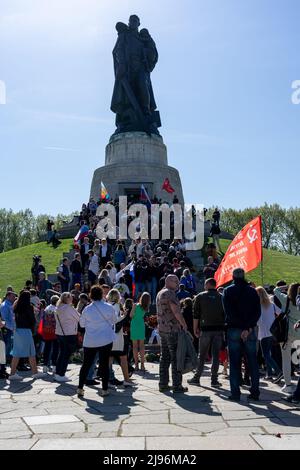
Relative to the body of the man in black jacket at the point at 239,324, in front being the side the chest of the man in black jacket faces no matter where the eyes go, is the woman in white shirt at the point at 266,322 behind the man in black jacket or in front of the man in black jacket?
in front

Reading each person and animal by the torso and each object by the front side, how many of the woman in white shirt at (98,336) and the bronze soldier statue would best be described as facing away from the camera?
1

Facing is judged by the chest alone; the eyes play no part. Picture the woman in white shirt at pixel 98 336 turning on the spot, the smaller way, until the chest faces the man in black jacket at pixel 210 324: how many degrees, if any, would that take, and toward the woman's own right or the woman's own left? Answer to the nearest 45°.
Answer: approximately 90° to the woman's own right

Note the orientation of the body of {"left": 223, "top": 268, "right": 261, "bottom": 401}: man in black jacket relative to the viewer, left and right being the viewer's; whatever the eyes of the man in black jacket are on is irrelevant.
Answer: facing away from the viewer

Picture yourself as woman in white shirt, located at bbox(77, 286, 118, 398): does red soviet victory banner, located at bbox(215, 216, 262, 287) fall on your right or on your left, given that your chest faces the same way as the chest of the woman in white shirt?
on your right

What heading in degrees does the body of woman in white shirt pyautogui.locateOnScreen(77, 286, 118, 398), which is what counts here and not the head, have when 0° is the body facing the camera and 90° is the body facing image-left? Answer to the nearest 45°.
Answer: approximately 180°

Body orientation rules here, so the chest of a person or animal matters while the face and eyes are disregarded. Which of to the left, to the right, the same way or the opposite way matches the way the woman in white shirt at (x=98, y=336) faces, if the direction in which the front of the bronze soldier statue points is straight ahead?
the opposite way

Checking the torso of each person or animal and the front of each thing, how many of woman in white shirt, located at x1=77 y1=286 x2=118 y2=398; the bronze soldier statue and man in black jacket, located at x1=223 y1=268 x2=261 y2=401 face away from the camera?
2

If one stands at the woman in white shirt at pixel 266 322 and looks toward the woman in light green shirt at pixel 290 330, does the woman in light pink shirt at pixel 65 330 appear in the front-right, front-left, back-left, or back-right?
back-right

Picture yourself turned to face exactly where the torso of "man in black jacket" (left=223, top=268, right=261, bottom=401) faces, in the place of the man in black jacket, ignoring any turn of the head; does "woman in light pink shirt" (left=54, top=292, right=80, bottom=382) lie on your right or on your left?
on your left

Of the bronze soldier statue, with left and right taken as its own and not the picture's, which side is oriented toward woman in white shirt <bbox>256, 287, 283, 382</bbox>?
front

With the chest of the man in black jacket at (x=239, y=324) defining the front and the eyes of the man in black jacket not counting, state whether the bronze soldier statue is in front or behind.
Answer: in front

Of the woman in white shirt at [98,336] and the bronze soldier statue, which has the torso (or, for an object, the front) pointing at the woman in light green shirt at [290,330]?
the bronze soldier statue

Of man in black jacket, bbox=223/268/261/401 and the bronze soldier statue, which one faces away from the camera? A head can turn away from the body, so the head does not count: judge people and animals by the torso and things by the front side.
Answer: the man in black jacket

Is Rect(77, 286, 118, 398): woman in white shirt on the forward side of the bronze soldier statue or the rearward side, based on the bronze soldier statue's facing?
on the forward side

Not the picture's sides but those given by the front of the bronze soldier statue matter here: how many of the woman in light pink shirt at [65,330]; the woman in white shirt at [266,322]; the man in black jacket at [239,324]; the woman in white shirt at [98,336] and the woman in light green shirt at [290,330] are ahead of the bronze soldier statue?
5
